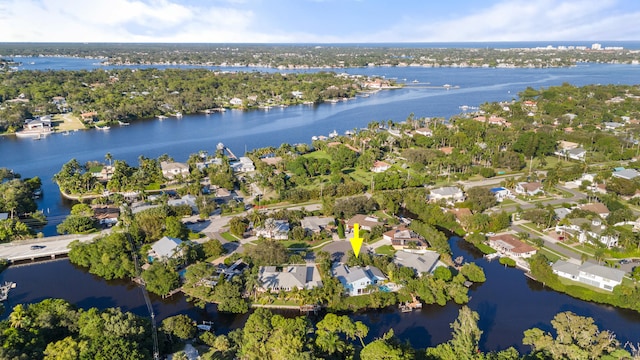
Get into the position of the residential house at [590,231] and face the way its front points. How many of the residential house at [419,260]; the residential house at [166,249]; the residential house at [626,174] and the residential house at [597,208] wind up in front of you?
2

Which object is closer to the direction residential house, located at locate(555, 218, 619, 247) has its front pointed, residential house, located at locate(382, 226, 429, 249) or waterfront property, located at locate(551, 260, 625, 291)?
the residential house

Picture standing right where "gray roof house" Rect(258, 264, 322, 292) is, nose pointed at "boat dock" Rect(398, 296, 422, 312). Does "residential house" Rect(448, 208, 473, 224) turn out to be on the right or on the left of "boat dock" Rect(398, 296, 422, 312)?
left

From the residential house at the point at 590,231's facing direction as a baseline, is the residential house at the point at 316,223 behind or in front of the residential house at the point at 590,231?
in front

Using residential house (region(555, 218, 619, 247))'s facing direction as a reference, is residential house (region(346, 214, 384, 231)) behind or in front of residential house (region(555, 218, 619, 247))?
in front
